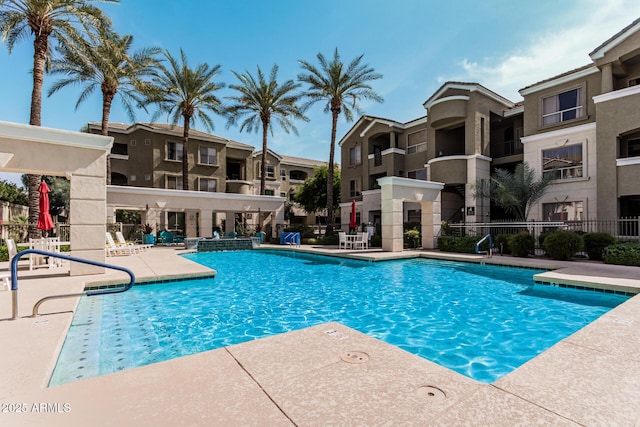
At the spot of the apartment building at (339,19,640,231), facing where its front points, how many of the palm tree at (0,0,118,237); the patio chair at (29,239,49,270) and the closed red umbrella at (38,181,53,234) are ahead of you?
3

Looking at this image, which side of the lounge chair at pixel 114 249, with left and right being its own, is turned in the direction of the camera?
right

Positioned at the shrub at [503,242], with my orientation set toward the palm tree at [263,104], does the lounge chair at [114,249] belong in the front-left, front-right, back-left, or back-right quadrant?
front-left

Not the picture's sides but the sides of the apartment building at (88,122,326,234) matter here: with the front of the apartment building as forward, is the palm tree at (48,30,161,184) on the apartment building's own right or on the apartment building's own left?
on the apartment building's own right

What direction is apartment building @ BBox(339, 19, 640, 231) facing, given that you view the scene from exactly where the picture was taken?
facing the viewer and to the left of the viewer

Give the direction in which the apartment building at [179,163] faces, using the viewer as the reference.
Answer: facing the viewer and to the right of the viewer

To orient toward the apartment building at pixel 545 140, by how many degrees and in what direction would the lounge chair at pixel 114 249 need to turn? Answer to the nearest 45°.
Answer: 0° — it already faces it

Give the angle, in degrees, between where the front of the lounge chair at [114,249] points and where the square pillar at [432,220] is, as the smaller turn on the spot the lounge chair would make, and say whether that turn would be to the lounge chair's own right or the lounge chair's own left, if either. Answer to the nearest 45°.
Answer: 0° — it already faces it

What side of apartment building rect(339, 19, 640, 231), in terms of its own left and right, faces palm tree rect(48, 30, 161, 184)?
front

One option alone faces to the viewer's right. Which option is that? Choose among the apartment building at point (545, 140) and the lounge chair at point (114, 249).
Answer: the lounge chair

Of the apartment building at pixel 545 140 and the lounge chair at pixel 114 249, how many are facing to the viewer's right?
1

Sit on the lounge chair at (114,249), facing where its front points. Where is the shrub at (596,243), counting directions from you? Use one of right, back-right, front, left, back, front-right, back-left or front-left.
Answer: front-right

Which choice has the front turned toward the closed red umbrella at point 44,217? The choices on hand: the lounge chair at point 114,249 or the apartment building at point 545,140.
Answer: the apartment building

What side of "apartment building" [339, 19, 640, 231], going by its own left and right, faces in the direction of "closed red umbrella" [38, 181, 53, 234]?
front

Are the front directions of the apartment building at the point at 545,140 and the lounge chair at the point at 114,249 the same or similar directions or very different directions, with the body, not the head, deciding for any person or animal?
very different directions

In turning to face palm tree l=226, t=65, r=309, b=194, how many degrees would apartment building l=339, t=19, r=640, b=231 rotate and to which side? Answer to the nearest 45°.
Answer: approximately 45° to its right
